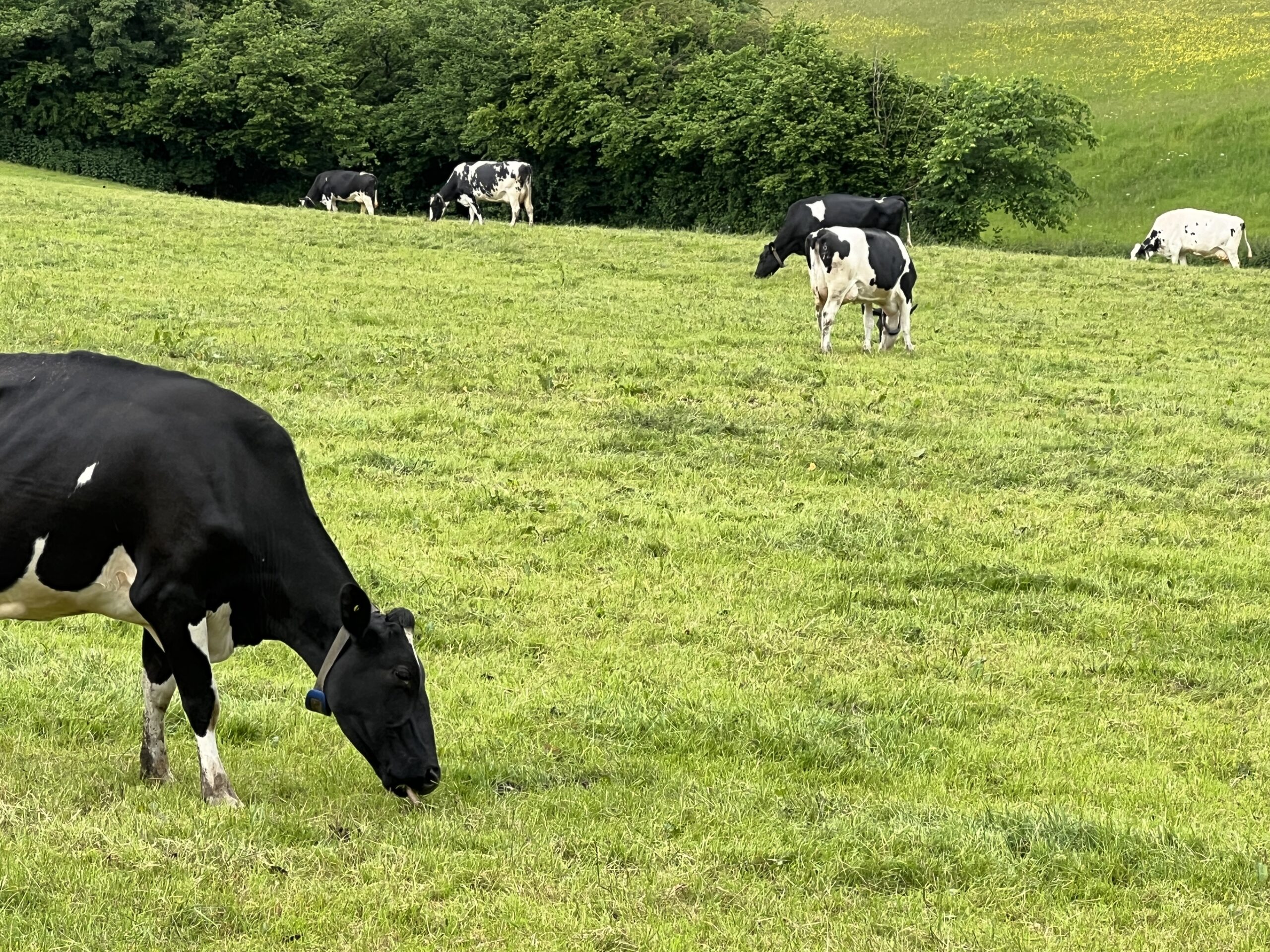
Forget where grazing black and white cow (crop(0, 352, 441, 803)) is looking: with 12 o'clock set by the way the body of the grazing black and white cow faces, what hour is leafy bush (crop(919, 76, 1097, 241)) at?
The leafy bush is roughly at 10 o'clock from the grazing black and white cow.

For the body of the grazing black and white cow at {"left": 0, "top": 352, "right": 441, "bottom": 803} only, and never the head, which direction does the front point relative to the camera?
to the viewer's right

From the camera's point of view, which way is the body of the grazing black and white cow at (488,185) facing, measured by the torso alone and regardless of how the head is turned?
to the viewer's left

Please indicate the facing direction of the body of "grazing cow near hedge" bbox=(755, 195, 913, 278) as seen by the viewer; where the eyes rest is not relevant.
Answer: to the viewer's left

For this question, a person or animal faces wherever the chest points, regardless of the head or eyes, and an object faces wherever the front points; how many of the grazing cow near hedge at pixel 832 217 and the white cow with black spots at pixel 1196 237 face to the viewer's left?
2

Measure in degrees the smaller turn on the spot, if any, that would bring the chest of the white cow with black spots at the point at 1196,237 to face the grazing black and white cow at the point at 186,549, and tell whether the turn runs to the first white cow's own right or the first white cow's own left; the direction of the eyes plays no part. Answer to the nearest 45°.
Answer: approximately 90° to the first white cow's own left

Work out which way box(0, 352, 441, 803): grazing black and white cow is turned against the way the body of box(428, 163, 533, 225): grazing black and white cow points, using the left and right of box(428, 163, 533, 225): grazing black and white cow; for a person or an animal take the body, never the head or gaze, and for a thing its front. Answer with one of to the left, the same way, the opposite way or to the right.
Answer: the opposite way

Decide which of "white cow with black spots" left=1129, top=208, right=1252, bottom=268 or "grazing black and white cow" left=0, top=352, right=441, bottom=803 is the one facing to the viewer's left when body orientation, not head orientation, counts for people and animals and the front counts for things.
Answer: the white cow with black spots

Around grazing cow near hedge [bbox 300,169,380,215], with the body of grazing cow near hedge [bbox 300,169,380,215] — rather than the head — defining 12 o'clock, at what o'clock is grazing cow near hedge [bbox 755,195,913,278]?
grazing cow near hedge [bbox 755,195,913,278] is roughly at 8 o'clock from grazing cow near hedge [bbox 300,169,380,215].

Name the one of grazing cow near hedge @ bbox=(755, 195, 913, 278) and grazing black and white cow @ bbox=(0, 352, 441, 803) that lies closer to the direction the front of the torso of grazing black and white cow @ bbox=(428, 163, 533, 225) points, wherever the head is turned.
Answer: the grazing black and white cow

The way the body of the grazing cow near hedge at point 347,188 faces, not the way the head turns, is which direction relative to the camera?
to the viewer's left
